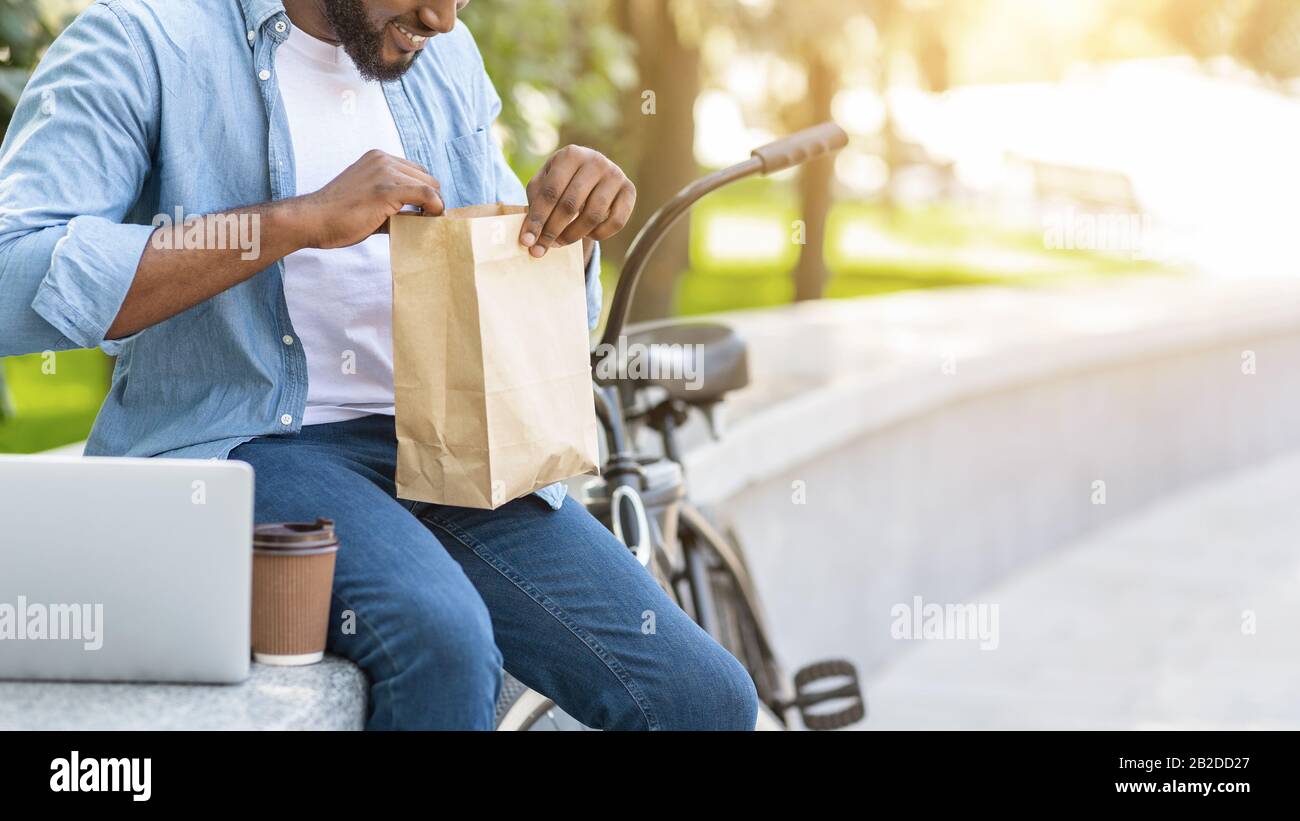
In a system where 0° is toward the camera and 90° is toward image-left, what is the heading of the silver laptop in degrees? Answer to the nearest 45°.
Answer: approximately 180°

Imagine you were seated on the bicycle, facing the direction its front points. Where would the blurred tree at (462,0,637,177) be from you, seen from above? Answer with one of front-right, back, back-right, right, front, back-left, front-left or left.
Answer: back-right

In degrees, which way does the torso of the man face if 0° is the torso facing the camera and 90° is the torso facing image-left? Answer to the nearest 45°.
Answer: approximately 315°

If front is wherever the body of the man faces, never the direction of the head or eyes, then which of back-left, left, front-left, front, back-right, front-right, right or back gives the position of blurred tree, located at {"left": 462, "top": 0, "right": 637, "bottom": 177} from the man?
back-left

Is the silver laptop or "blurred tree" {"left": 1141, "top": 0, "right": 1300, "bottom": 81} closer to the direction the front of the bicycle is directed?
the silver laptop

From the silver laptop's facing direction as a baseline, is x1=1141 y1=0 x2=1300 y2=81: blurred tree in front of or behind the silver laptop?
in front

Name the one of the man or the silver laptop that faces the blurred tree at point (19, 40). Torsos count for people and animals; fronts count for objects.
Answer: the silver laptop

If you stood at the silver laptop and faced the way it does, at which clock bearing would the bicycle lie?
The bicycle is roughly at 1 o'clock from the silver laptop.

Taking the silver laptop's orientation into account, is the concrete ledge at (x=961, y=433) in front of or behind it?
in front

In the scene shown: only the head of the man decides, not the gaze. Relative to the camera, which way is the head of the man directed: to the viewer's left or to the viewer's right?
to the viewer's right
